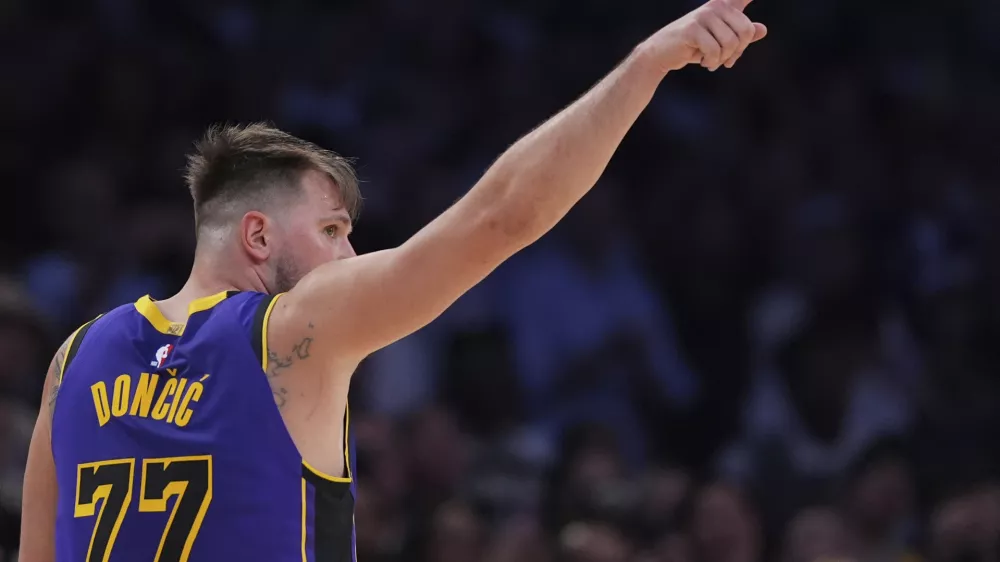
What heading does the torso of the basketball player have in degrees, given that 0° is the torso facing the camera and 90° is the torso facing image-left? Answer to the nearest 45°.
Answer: approximately 225°

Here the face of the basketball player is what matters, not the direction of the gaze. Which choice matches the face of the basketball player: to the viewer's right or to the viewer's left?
to the viewer's right
